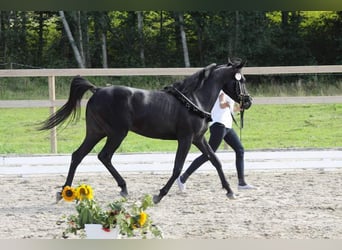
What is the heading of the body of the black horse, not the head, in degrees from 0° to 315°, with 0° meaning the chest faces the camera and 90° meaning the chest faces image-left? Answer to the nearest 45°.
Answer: approximately 270°

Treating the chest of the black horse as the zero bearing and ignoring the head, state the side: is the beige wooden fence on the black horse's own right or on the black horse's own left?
on the black horse's own left
